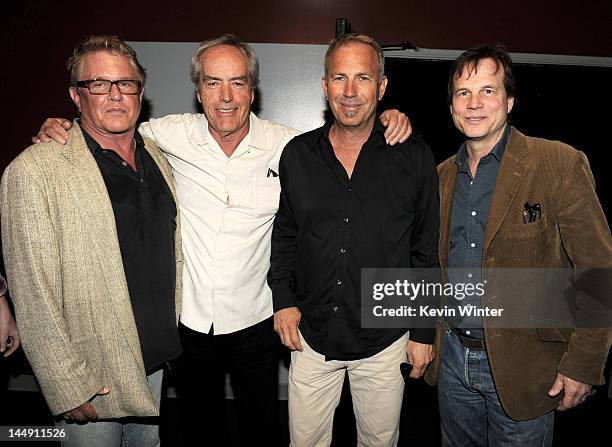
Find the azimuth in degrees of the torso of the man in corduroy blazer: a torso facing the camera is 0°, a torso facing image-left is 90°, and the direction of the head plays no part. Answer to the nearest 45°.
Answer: approximately 45°

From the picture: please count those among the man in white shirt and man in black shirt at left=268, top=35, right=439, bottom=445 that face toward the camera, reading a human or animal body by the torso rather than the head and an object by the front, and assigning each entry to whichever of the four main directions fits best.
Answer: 2

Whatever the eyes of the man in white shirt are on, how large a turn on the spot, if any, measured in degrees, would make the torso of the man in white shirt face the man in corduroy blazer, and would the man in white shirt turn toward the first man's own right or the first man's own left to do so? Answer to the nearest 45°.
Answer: approximately 45° to the first man's own left

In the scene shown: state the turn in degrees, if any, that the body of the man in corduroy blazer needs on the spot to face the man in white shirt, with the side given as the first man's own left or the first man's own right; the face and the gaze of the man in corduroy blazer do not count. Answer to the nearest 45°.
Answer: approximately 45° to the first man's own right

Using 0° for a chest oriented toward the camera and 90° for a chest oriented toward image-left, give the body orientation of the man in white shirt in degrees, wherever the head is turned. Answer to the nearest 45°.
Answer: approximately 0°
